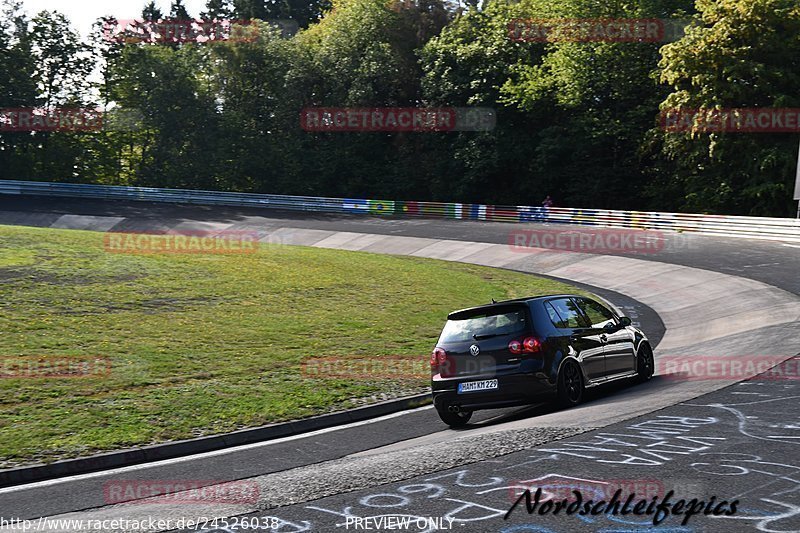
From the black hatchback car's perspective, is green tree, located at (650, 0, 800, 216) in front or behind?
in front

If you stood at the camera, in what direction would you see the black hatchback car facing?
facing away from the viewer and to the right of the viewer
